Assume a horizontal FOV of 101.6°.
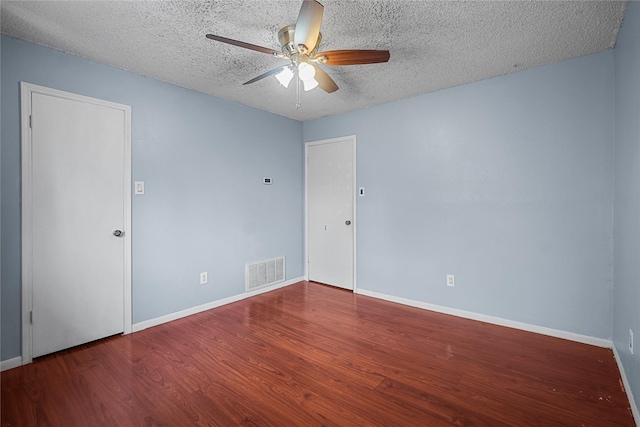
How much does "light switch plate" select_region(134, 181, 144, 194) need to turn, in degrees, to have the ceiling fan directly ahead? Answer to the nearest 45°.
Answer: approximately 45° to its left

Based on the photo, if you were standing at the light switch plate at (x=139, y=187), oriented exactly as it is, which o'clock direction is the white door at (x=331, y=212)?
The white door is roughly at 9 o'clock from the light switch plate.

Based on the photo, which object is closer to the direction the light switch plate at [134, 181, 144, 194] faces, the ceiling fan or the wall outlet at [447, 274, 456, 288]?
the ceiling fan

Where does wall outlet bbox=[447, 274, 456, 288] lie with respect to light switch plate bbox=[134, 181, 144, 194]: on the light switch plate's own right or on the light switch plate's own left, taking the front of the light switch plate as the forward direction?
on the light switch plate's own left
